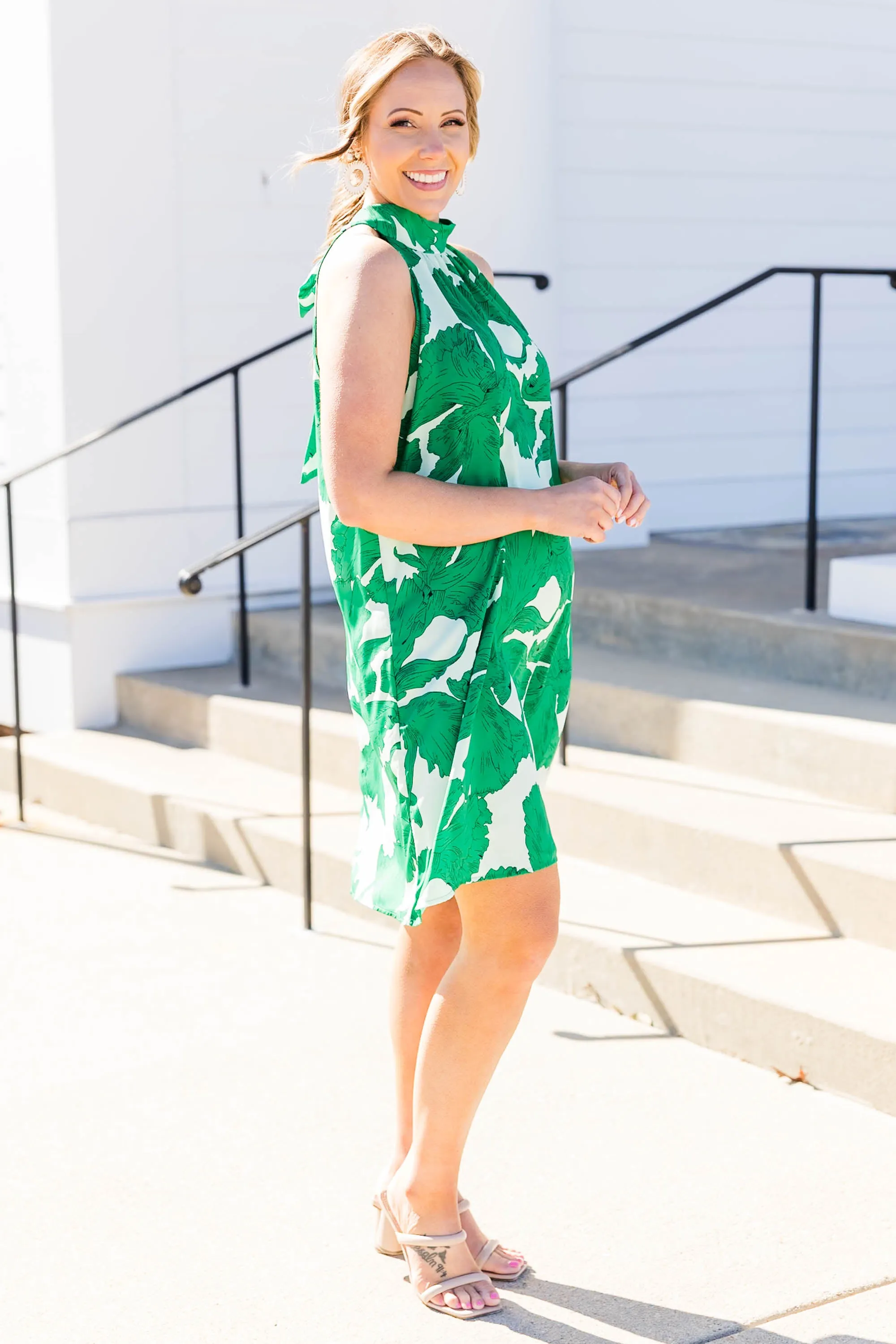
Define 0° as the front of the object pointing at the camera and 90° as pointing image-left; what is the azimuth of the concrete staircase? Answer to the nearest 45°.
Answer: approximately 45°

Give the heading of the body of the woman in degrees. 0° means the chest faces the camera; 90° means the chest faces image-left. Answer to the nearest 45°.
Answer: approximately 315°

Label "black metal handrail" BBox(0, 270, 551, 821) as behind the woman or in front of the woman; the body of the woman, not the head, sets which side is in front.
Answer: behind

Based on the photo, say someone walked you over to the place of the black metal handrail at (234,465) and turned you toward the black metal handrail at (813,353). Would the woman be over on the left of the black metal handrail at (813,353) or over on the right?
right

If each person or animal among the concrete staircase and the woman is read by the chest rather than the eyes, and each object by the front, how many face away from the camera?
0

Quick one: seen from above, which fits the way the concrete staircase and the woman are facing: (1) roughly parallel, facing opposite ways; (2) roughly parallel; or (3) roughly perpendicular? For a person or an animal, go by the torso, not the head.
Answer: roughly perpendicular
